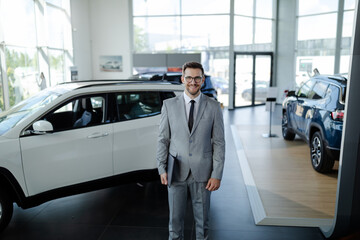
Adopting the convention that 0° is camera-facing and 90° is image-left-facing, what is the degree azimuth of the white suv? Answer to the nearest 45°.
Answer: approximately 45°

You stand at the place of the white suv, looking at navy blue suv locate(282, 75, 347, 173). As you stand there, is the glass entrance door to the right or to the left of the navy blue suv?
left

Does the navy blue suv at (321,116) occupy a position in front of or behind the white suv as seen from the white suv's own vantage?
behind

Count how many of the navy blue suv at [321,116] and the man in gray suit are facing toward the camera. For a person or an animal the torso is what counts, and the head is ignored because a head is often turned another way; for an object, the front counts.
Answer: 1

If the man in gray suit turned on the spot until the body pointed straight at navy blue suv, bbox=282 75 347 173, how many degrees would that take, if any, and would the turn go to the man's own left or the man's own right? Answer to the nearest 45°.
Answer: approximately 135° to the man's own left

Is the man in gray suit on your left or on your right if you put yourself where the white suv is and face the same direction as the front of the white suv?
on your left
